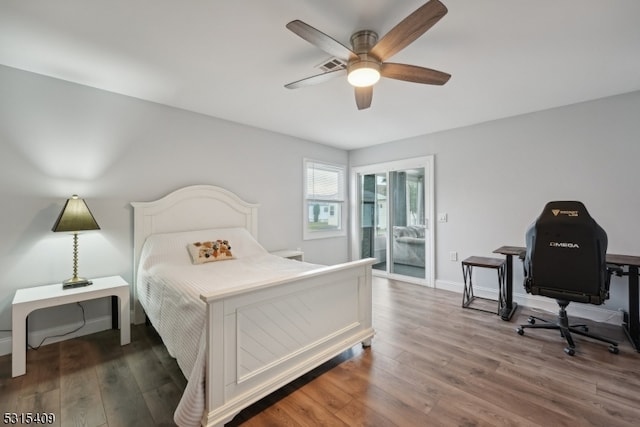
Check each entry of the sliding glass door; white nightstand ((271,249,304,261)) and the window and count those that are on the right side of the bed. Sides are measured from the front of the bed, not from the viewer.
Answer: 0

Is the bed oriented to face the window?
no

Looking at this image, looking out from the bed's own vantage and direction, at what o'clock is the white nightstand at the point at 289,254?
The white nightstand is roughly at 8 o'clock from the bed.

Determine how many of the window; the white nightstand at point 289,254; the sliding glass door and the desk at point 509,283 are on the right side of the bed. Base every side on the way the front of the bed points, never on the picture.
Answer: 0

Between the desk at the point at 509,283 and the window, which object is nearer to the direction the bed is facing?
the desk

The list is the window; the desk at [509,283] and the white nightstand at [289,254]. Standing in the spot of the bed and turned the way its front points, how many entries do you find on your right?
0

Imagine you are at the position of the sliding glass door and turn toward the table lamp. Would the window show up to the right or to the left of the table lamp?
right

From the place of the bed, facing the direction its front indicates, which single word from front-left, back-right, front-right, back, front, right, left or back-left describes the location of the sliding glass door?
left

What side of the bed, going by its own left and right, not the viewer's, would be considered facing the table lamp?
right

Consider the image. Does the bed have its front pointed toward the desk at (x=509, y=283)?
no
